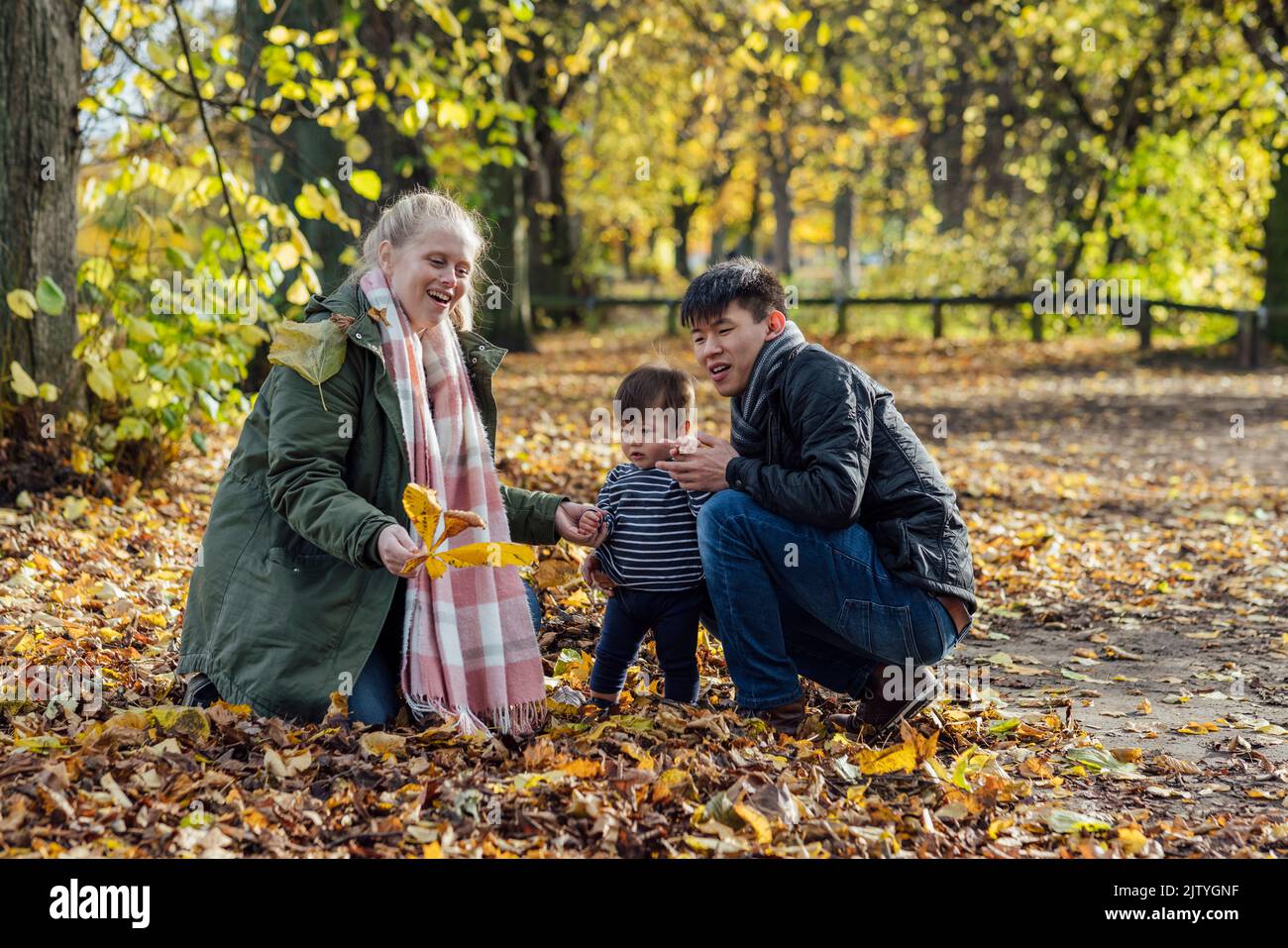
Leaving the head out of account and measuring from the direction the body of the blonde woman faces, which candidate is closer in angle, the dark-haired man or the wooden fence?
the dark-haired man

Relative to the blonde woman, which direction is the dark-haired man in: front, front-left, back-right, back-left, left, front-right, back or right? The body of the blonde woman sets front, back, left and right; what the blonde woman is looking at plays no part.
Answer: front-left

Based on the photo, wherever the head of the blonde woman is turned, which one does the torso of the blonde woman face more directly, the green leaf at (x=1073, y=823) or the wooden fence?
the green leaf

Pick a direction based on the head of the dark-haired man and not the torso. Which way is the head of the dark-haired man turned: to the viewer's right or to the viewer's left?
to the viewer's left

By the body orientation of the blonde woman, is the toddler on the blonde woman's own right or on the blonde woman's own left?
on the blonde woman's own left

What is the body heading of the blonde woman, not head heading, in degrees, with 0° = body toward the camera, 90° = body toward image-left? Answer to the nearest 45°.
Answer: approximately 315°

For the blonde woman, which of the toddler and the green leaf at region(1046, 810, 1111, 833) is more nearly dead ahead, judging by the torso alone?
the green leaf

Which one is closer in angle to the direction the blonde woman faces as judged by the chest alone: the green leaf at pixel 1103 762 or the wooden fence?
the green leaf
